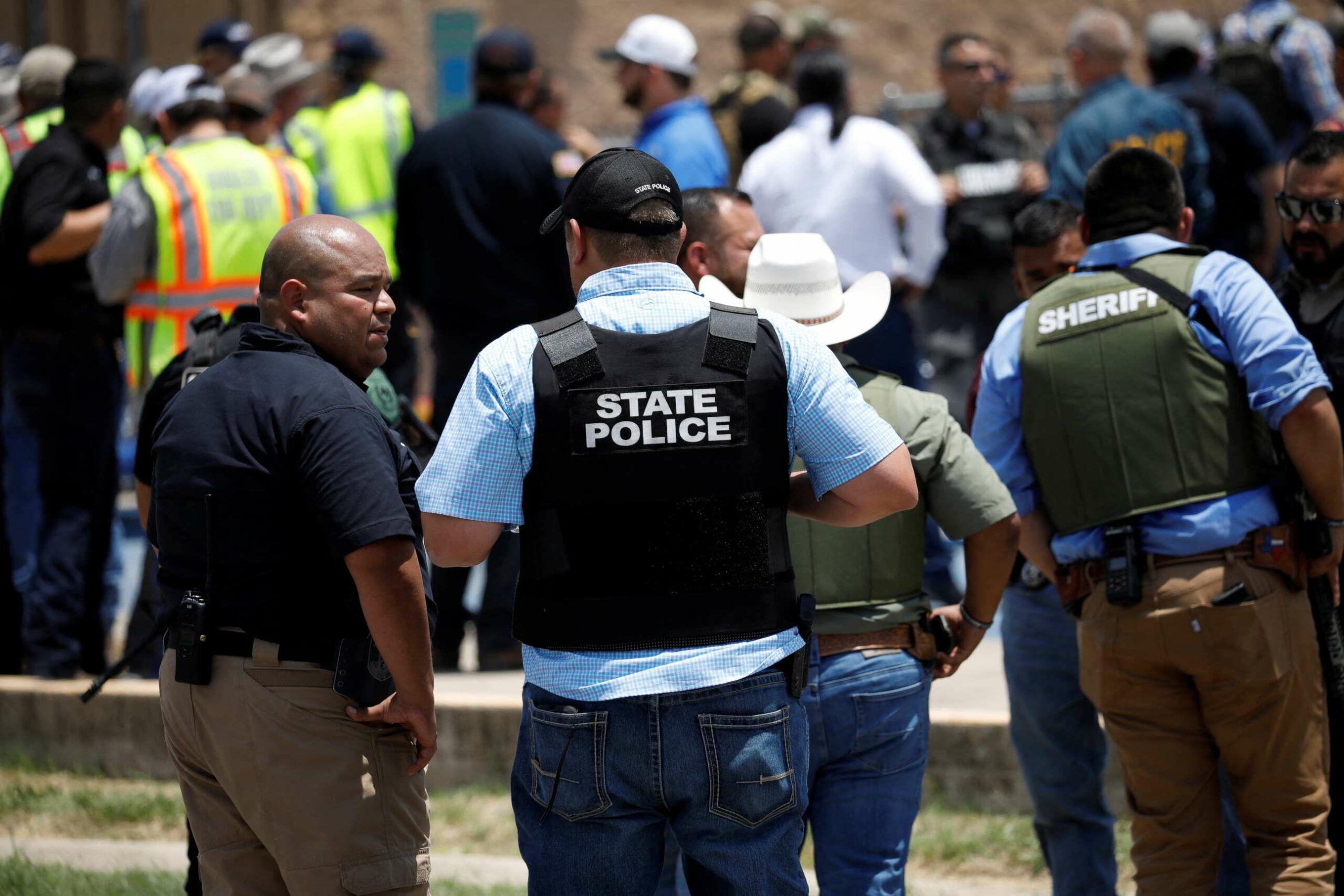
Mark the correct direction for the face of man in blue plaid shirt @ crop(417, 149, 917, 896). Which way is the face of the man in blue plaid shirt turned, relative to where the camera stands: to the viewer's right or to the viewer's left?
to the viewer's left

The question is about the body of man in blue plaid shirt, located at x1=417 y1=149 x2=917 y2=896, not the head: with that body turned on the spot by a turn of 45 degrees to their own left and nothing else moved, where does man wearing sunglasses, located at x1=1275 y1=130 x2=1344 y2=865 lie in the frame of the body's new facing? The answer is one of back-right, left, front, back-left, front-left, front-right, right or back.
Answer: right

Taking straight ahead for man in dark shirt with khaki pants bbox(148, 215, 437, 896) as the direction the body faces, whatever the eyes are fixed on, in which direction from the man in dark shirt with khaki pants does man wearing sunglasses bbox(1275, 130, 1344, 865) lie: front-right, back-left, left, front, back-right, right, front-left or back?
front-right

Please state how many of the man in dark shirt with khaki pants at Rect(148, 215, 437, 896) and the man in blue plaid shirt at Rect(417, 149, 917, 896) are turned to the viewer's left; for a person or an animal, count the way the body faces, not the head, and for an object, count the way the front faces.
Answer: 0

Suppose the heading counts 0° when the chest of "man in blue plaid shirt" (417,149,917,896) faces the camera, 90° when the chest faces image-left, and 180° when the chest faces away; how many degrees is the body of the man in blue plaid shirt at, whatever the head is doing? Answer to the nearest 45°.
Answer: approximately 180°

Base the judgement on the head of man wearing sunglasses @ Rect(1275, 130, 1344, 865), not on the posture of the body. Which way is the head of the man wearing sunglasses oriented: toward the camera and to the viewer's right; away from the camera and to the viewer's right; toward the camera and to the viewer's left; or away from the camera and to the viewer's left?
toward the camera and to the viewer's left
